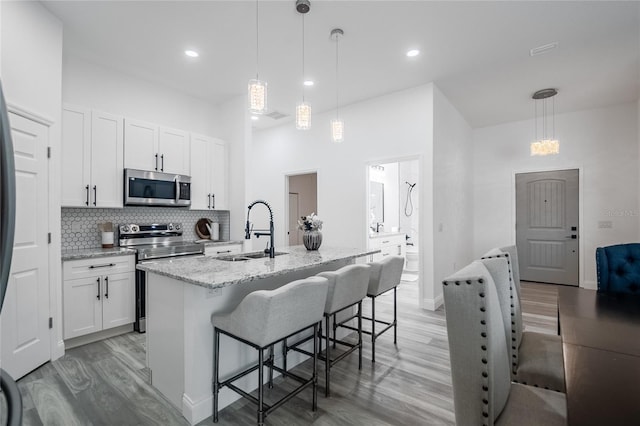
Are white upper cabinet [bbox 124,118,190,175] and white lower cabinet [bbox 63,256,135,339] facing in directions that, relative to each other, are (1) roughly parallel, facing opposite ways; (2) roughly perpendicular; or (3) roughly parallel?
roughly parallel

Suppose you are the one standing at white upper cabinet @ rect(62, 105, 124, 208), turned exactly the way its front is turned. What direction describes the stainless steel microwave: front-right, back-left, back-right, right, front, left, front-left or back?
front-left

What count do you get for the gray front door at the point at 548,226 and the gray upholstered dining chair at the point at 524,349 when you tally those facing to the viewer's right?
1

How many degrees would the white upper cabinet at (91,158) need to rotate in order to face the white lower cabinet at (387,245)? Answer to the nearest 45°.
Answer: approximately 45° to its left

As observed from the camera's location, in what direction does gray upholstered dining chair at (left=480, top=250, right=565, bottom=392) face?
facing to the right of the viewer

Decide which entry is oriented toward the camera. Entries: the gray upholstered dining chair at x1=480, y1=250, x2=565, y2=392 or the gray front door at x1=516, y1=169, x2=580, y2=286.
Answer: the gray front door

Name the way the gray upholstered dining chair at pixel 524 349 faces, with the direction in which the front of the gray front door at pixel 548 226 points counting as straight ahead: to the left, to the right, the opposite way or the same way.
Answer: to the left

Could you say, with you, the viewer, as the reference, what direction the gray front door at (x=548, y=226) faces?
facing the viewer

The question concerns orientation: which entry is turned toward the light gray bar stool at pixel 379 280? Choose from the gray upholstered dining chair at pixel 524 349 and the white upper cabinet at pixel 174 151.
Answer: the white upper cabinet

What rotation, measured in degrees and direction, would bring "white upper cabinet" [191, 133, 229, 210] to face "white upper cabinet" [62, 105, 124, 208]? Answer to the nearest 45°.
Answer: approximately 90° to its right

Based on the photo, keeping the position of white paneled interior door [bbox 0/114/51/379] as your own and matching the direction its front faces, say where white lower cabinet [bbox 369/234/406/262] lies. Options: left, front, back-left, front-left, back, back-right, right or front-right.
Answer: front-left

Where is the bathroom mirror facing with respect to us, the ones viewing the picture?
facing the viewer and to the right of the viewer

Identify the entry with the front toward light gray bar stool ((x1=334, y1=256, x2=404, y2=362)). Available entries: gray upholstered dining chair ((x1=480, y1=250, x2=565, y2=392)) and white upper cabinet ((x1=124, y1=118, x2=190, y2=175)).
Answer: the white upper cabinet
